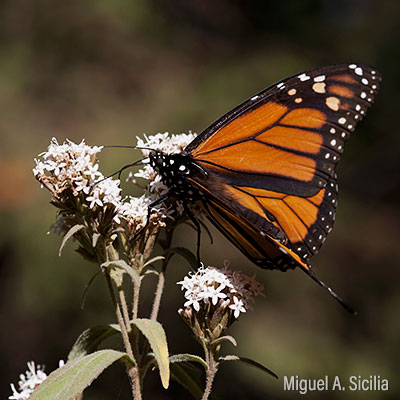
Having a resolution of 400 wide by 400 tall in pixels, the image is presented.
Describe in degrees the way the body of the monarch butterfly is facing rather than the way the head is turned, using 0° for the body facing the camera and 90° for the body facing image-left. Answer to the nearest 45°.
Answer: approximately 90°
